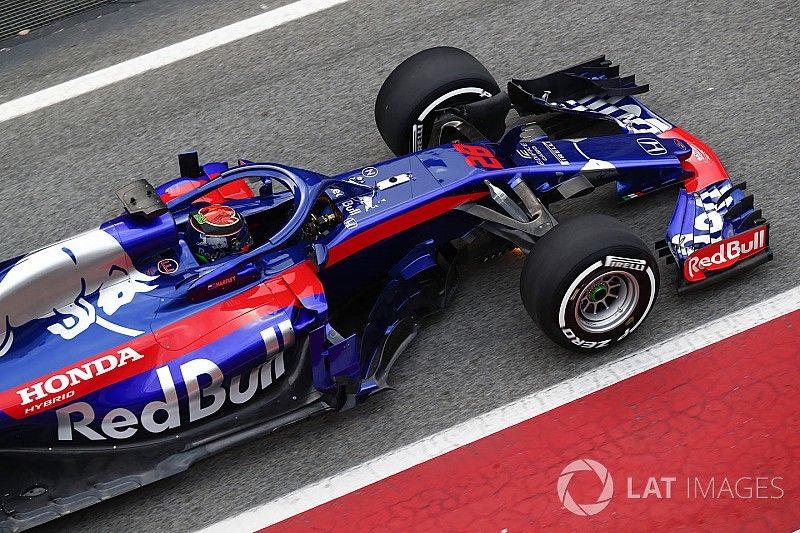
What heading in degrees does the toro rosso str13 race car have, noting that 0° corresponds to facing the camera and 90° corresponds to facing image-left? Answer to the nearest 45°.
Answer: approximately 225°
